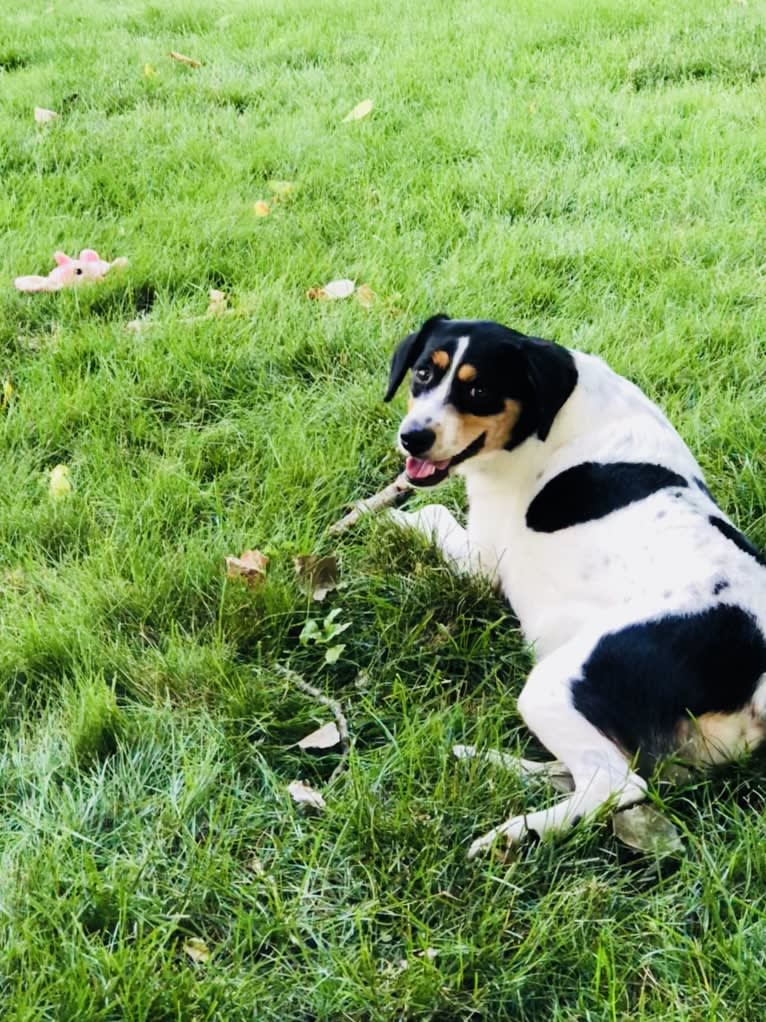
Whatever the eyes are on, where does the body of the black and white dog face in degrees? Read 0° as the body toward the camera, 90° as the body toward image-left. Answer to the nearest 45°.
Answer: approximately 135°

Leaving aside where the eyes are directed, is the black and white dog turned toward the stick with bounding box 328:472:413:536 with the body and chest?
yes
